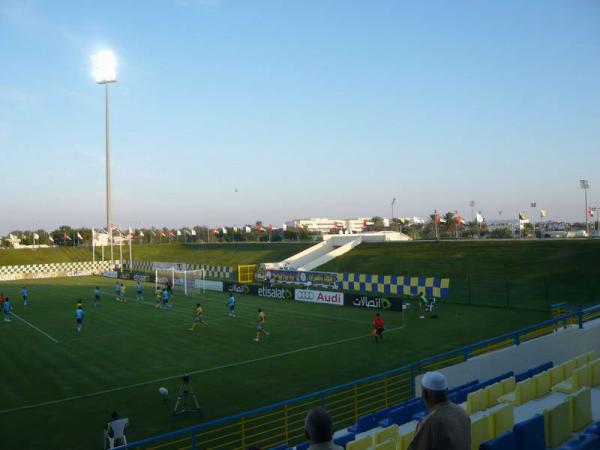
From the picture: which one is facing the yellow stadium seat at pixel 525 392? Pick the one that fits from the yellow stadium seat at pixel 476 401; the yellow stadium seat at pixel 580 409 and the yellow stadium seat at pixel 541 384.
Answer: the yellow stadium seat at pixel 580 409

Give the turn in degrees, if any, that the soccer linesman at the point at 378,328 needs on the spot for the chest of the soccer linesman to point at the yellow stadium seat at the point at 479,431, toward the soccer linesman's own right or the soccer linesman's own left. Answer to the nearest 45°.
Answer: approximately 135° to the soccer linesman's own left

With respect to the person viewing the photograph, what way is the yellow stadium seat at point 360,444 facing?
facing away from the viewer and to the left of the viewer

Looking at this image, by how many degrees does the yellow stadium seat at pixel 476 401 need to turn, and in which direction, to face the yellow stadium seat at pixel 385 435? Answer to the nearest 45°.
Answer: approximately 90° to its left

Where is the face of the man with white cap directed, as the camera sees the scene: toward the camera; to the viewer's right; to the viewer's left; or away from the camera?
away from the camera

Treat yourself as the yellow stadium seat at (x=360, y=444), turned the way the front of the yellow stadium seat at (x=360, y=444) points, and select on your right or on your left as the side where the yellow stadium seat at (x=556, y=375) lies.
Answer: on your right

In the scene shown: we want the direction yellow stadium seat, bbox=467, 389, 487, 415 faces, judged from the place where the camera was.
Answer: facing away from the viewer and to the left of the viewer

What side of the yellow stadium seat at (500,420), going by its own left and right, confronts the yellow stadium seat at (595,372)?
right

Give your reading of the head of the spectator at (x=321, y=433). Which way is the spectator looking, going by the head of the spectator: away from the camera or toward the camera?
away from the camera
